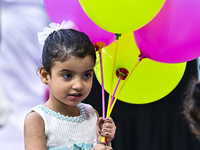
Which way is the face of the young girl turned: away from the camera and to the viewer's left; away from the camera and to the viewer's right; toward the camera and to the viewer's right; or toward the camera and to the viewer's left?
toward the camera and to the viewer's right

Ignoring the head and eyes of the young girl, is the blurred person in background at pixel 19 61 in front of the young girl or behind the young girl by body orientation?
behind

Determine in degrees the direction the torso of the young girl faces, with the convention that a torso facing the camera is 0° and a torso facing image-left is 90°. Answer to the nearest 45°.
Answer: approximately 315°
